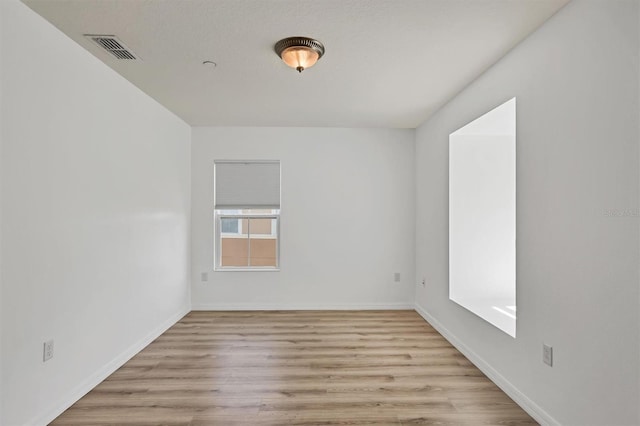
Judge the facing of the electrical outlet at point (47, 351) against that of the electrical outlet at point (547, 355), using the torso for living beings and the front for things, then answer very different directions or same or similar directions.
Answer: very different directions

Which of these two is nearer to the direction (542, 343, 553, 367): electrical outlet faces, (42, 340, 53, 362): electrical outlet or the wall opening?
the electrical outlet

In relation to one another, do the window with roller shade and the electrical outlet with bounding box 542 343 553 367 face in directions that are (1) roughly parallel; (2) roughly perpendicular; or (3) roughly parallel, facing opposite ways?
roughly perpendicular

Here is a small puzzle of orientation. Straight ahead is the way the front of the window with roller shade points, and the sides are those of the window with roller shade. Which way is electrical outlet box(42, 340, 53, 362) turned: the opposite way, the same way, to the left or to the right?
to the left

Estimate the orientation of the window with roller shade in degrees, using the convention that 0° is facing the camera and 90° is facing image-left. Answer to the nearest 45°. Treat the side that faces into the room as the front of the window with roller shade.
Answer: approximately 0°

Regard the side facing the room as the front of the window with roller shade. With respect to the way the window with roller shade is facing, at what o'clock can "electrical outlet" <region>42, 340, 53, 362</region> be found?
The electrical outlet is roughly at 1 o'clock from the window with roller shade.
